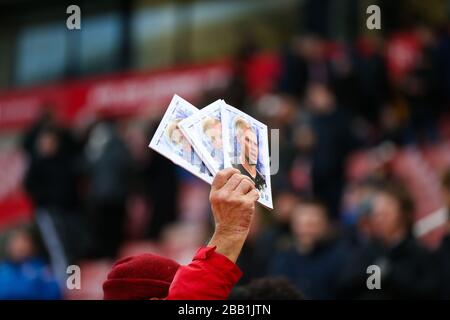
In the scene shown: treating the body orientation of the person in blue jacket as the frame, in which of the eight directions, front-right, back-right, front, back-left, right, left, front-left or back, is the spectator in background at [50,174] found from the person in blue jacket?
back

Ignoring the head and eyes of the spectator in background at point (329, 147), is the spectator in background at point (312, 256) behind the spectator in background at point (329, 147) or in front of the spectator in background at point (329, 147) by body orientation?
in front

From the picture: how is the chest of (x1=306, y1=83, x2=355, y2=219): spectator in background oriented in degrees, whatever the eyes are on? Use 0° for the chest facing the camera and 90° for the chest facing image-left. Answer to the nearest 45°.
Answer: approximately 45°

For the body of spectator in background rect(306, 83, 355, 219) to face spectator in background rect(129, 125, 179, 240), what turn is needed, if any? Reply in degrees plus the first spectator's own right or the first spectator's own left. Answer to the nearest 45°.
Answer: approximately 90° to the first spectator's own right
